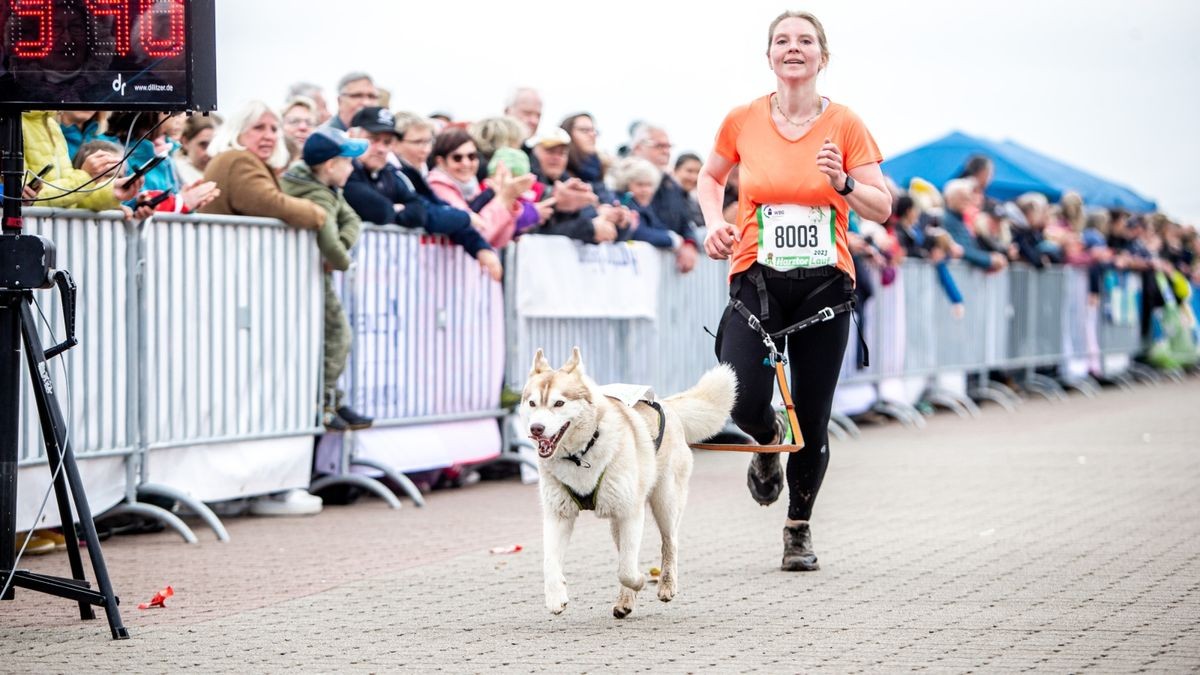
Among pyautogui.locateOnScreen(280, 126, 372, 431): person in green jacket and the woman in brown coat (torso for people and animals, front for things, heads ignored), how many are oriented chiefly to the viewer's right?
2

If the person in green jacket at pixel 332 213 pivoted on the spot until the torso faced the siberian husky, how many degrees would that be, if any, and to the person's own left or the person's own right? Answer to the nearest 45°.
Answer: approximately 90° to the person's own right

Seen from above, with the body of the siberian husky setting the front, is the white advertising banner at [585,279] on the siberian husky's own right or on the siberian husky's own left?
on the siberian husky's own right

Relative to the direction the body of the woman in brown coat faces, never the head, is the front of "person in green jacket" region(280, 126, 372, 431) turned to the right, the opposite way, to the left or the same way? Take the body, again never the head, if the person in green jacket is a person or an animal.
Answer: the same way

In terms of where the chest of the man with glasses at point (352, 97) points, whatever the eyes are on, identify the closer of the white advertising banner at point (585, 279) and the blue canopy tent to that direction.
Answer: the white advertising banner

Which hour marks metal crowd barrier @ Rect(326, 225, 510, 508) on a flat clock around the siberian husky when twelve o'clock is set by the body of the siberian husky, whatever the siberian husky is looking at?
The metal crowd barrier is roughly at 4 o'clock from the siberian husky.

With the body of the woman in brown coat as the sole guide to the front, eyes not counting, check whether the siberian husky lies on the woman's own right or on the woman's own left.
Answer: on the woman's own right

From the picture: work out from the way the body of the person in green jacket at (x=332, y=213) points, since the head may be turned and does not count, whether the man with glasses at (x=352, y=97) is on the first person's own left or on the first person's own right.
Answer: on the first person's own left

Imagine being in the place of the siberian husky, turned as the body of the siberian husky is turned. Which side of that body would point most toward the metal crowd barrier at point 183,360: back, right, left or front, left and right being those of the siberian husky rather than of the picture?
right

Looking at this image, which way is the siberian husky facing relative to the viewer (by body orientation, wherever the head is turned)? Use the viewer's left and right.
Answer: facing the viewer and to the left of the viewer

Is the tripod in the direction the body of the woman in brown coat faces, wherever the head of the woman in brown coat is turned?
no

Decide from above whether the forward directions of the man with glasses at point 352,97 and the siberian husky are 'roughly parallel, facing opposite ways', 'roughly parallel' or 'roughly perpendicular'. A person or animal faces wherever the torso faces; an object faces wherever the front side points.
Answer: roughly perpendicular

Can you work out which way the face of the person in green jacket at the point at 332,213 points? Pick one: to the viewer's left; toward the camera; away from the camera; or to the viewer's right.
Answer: to the viewer's right

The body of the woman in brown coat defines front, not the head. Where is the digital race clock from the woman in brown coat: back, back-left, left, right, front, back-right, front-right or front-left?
right

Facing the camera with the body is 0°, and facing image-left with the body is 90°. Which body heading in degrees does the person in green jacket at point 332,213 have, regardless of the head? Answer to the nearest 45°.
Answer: approximately 270°

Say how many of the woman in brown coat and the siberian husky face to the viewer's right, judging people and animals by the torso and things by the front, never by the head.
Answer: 1

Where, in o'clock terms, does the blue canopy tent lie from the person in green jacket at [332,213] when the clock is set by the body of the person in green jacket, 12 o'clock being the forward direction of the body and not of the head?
The blue canopy tent is roughly at 10 o'clock from the person in green jacket.

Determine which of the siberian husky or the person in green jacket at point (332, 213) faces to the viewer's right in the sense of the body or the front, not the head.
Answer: the person in green jacket

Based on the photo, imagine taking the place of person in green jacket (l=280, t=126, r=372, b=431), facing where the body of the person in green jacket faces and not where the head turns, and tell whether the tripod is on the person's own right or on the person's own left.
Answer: on the person's own right

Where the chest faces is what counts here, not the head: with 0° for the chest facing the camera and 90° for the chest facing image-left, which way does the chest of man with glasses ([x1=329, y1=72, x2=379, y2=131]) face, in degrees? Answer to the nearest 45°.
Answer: approximately 315°

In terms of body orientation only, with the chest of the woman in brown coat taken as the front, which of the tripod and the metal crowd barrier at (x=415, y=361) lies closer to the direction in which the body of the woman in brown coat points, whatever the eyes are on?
the metal crowd barrier

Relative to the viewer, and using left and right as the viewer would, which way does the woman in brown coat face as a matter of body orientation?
facing to the right of the viewer
